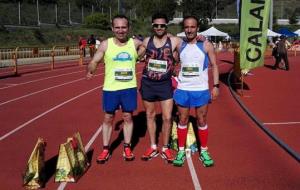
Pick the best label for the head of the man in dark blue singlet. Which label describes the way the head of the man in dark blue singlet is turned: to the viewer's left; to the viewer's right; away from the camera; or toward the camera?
toward the camera

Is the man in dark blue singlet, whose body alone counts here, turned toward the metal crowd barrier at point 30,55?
no

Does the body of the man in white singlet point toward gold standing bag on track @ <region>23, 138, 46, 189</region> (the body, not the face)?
no

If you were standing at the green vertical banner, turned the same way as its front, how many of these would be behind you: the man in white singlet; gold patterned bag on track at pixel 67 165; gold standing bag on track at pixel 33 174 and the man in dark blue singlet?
0

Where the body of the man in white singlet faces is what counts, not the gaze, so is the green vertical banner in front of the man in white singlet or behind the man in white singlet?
behind

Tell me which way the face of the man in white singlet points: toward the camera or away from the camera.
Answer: toward the camera

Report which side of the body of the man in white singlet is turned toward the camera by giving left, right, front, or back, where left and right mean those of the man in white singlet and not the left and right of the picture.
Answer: front

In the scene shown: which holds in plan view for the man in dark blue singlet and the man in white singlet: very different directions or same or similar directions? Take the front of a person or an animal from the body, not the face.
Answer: same or similar directions

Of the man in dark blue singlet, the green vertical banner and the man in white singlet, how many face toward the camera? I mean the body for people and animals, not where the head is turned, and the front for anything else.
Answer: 3

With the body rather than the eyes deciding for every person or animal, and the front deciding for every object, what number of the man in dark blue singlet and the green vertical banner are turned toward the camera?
2

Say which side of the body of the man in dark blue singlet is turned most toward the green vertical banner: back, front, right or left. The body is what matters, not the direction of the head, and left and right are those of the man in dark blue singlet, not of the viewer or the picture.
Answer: back

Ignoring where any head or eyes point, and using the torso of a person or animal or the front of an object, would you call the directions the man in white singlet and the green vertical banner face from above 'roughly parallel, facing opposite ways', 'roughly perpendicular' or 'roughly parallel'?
roughly parallel

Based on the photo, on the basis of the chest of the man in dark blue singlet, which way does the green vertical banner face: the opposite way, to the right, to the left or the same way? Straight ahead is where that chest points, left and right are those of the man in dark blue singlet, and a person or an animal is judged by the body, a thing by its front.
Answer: the same way

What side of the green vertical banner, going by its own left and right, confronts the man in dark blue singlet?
front
